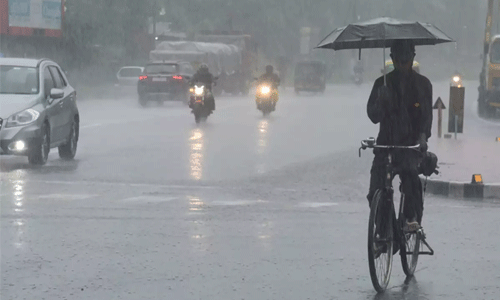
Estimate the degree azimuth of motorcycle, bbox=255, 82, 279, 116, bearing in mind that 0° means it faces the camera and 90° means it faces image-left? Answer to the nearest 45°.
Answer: approximately 0°

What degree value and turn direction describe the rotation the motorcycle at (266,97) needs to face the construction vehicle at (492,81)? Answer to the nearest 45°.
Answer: approximately 90° to its left
